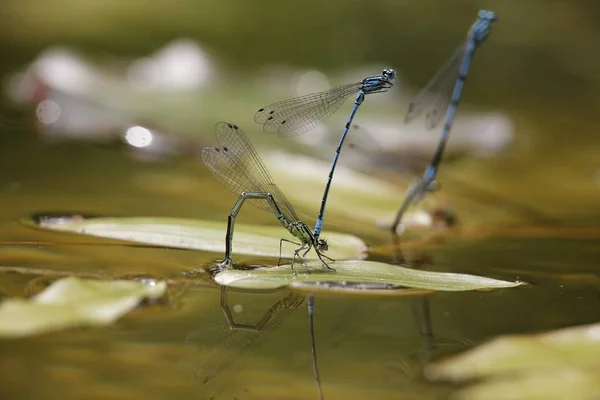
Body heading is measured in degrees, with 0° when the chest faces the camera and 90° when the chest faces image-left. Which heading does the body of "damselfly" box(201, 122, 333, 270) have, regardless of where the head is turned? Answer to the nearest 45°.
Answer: approximately 270°

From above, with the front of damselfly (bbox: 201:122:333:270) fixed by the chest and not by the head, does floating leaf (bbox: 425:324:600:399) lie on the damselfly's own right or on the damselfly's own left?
on the damselfly's own right

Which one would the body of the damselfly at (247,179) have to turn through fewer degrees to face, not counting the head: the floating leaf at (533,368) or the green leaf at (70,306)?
the floating leaf

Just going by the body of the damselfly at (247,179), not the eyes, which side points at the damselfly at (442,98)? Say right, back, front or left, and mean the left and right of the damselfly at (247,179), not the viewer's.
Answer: front

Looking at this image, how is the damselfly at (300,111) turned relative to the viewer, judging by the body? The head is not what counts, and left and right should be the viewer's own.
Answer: facing to the right of the viewer

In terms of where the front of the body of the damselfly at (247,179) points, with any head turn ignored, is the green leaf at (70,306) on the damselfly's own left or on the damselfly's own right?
on the damselfly's own right

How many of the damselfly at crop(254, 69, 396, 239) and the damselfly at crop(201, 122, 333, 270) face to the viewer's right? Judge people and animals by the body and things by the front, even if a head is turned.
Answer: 2

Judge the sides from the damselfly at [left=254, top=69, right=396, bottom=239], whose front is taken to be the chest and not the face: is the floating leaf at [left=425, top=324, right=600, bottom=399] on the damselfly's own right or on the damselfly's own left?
on the damselfly's own right
